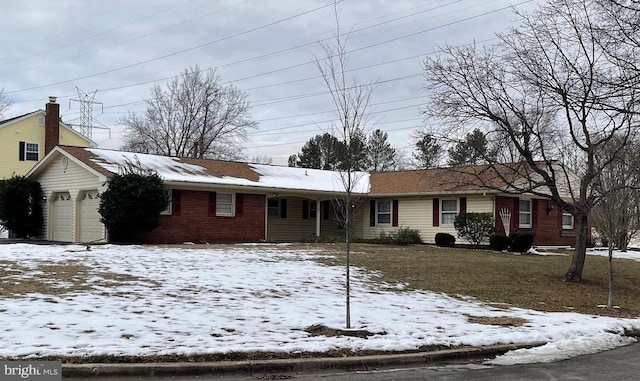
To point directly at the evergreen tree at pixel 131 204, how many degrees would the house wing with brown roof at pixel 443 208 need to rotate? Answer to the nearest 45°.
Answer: approximately 45° to its right

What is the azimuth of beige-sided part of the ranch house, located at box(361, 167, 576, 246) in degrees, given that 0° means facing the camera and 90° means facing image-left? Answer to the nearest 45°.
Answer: approximately 0°

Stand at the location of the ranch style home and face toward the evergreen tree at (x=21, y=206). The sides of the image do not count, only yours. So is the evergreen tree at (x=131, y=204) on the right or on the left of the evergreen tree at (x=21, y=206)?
left

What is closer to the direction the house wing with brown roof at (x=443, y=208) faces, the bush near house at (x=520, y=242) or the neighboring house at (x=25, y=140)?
the bush near house

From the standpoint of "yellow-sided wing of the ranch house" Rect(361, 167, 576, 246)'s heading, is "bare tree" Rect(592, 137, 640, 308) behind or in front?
in front

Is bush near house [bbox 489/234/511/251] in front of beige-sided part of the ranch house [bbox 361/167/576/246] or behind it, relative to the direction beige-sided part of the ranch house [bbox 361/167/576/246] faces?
in front

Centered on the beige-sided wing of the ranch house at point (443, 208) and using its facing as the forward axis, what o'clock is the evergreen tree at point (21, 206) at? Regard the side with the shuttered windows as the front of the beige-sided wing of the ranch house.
The evergreen tree is roughly at 2 o'clock from the beige-sided wing of the ranch house.

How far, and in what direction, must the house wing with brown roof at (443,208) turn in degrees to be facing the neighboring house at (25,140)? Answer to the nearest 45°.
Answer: approximately 90° to its right

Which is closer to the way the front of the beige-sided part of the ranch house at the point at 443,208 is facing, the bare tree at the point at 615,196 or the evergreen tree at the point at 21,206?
the bare tree
